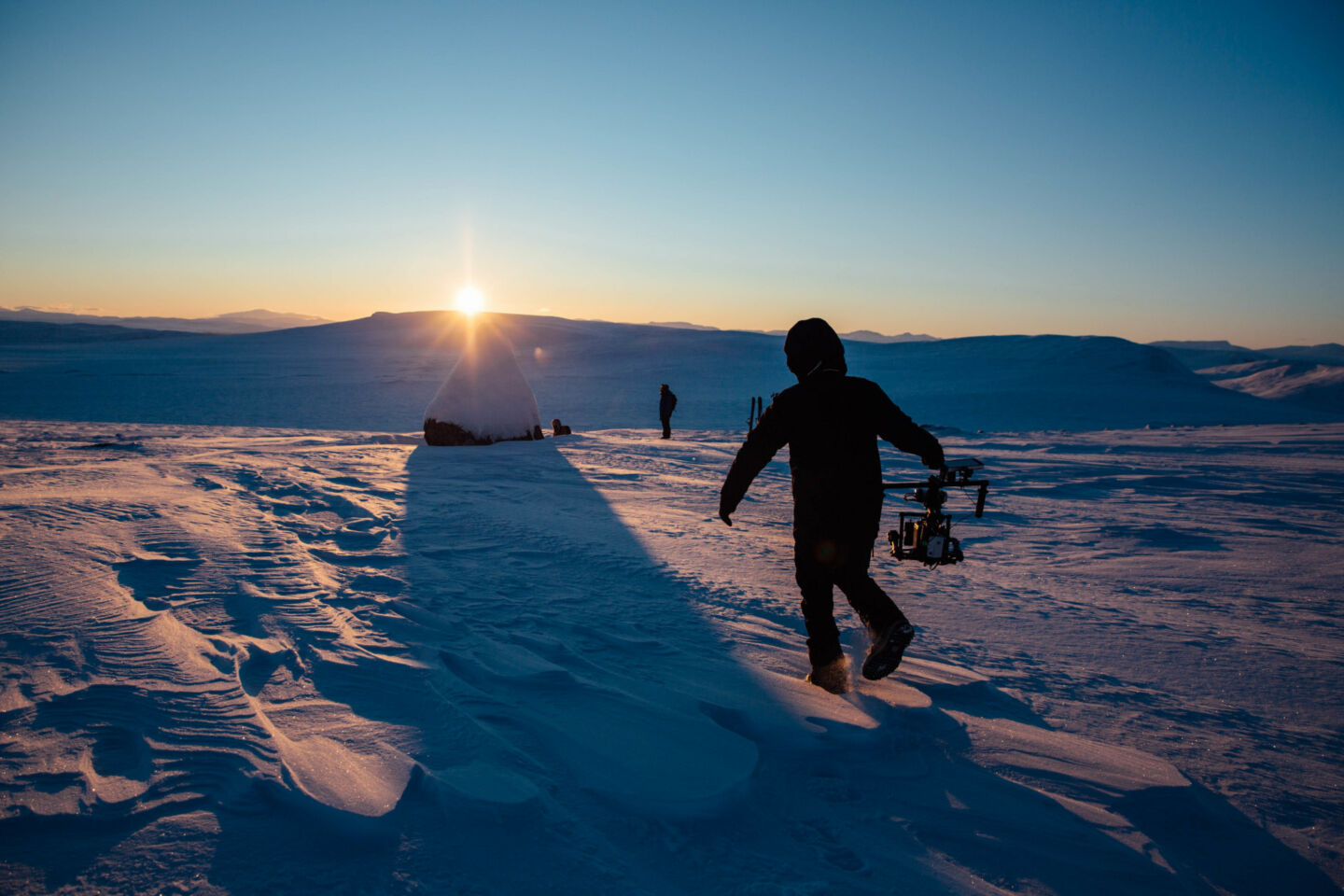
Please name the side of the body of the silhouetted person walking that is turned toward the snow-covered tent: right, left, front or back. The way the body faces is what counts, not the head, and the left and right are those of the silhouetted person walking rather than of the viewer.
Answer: front

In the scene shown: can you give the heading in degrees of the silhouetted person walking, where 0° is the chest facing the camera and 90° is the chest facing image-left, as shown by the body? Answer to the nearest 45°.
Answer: approximately 135°

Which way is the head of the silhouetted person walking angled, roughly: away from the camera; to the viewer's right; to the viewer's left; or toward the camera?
away from the camera
